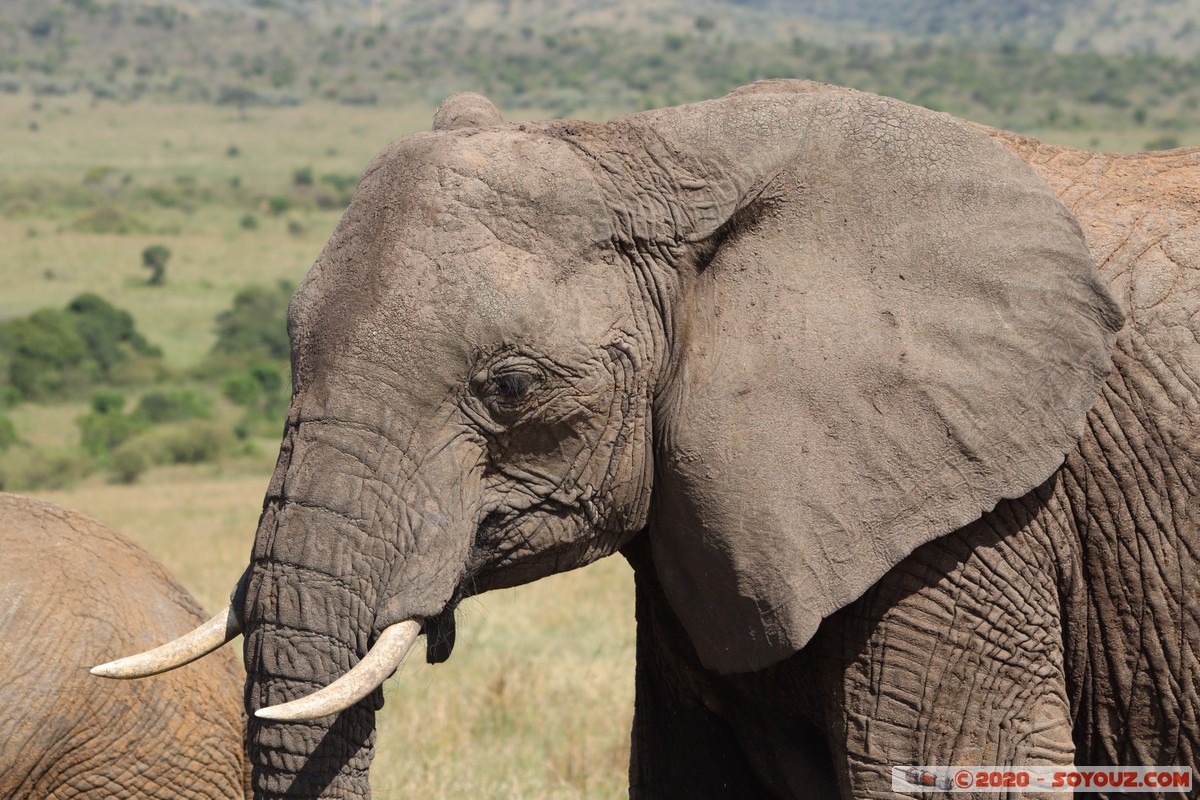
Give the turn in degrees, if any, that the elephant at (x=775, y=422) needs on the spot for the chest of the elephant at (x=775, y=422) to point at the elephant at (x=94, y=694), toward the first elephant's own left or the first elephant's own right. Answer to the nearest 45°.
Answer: approximately 45° to the first elephant's own right

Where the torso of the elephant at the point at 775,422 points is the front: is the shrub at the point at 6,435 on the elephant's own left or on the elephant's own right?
on the elephant's own right

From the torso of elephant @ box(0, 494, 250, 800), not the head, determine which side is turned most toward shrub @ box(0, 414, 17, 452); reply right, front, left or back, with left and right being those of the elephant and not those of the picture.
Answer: right

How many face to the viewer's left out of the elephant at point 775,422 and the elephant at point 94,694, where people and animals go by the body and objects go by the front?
2

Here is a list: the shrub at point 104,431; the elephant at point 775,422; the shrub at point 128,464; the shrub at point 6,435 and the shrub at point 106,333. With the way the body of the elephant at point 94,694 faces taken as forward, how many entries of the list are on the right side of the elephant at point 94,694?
4

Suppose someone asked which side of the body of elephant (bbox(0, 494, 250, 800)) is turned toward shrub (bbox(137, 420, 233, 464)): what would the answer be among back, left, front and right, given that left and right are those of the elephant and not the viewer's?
right

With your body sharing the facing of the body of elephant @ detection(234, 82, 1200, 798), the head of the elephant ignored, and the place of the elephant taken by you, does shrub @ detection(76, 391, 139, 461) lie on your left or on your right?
on your right

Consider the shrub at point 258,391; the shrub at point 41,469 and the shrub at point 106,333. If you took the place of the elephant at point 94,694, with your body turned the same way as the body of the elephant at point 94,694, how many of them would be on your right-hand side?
3

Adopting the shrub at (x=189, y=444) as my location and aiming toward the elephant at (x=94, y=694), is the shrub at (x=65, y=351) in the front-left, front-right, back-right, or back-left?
back-right

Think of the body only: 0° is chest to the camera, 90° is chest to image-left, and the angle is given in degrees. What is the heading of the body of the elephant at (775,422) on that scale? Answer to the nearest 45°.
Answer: approximately 90°

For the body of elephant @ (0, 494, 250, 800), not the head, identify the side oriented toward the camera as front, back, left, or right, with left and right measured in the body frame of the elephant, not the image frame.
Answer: left
